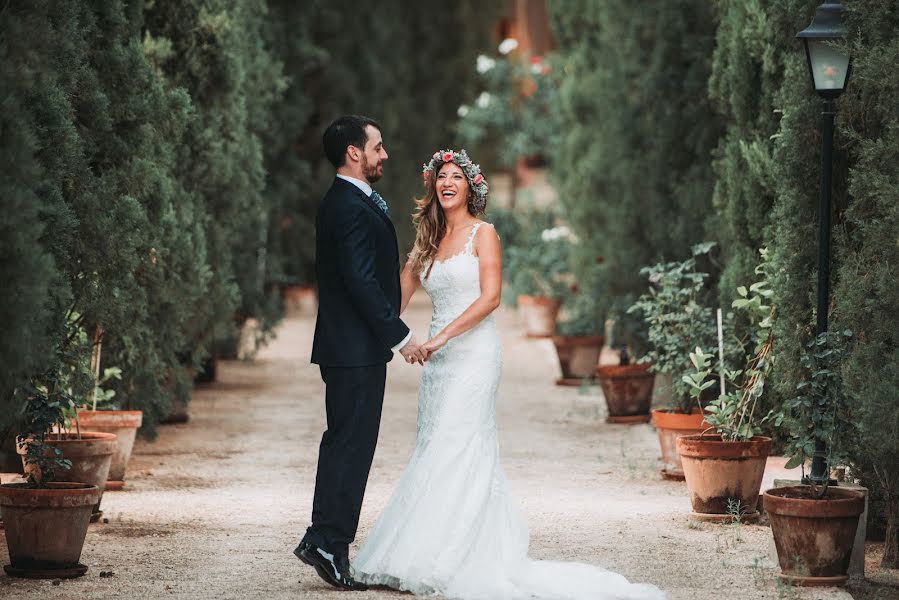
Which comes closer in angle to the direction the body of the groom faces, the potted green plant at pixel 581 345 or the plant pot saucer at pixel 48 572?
the potted green plant

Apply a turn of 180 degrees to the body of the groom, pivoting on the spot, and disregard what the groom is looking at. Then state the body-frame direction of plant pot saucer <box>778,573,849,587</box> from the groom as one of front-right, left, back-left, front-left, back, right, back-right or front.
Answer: back

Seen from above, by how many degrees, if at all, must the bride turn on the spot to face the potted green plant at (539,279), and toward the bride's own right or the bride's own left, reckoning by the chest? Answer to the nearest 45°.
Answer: approximately 135° to the bride's own right

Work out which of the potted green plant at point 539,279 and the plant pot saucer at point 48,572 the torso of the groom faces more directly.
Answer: the potted green plant

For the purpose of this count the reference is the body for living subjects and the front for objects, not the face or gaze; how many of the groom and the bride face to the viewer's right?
1

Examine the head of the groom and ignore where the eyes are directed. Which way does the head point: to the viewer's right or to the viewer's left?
to the viewer's right

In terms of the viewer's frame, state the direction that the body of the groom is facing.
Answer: to the viewer's right

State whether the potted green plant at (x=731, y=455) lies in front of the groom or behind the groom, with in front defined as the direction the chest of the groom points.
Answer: in front

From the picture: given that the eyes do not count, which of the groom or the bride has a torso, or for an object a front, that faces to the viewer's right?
the groom

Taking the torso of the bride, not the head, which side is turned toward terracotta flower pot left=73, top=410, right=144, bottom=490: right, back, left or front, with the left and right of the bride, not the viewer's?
right

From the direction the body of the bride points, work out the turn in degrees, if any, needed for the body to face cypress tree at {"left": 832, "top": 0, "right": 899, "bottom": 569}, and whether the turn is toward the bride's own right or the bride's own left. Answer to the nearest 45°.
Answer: approximately 135° to the bride's own left

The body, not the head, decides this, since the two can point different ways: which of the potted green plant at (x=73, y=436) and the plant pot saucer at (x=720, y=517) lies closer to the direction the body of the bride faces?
the potted green plant
